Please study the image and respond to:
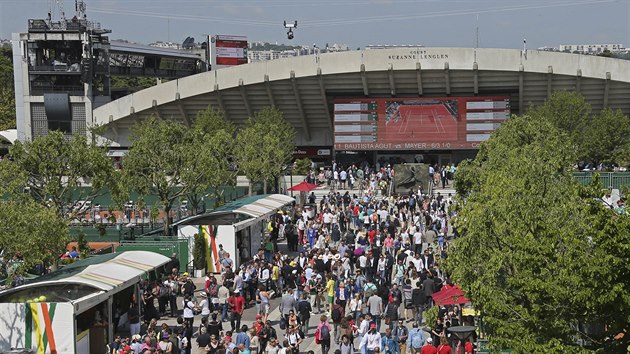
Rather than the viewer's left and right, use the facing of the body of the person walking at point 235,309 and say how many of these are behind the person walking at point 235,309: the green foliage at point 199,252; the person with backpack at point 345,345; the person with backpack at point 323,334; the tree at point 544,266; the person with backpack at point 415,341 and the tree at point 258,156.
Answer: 2

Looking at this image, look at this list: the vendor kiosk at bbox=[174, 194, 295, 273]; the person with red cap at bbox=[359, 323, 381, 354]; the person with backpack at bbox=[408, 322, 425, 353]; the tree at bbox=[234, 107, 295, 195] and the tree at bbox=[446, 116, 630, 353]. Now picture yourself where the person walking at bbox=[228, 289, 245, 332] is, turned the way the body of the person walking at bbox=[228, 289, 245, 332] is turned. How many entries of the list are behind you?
2

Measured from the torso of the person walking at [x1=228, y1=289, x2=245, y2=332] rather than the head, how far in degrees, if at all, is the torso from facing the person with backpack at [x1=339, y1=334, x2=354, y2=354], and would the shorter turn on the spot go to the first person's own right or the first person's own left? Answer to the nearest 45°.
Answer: approximately 45° to the first person's own left

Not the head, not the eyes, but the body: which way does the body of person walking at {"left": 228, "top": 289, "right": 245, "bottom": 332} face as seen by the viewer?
toward the camera

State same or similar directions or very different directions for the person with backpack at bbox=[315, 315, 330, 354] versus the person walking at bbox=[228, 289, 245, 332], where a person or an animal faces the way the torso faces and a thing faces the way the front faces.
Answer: very different directions

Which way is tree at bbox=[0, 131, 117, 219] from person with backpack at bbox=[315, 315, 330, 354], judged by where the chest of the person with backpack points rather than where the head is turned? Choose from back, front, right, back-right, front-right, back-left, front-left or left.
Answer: front-left

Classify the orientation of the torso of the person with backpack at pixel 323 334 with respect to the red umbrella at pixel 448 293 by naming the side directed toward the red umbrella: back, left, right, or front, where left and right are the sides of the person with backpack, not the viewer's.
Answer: right

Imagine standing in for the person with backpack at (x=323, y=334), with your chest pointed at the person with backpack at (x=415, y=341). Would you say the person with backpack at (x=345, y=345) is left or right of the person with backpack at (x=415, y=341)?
right

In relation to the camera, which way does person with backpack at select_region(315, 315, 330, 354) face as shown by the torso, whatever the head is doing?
away from the camera

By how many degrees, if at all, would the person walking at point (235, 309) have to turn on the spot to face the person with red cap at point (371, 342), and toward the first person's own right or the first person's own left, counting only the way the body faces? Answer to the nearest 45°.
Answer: approximately 45° to the first person's own left
